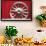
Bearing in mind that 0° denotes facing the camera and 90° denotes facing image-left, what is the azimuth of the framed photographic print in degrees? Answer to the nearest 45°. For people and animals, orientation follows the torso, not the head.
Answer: approximately 0°
